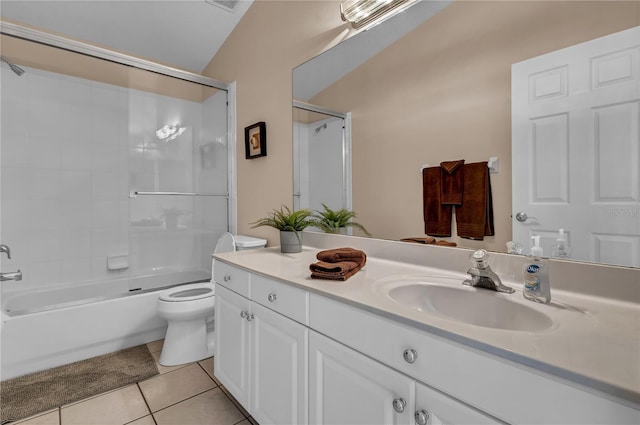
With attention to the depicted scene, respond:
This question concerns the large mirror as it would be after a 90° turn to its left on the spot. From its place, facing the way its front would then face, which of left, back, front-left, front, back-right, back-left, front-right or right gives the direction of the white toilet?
back-right

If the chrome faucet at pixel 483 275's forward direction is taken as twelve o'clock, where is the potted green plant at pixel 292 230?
The potted green plant is roughly at 2 o'clock from the chrome faucet.

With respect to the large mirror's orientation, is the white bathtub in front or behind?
in front

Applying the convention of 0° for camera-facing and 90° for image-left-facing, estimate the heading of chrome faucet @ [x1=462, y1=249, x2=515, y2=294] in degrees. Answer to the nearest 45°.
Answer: approximately 45°

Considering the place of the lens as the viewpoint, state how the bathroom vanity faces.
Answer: facing the viewer and to the left of the viewer

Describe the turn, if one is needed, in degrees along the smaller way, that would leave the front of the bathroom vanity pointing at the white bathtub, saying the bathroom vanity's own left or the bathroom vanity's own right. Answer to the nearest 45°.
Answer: approximately 45° to the bathroom vanity's own right

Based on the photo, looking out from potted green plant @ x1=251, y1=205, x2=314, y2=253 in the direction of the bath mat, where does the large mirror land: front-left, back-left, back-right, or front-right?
back-left

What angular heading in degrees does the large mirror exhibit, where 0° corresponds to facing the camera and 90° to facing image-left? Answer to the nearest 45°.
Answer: approximately 45°

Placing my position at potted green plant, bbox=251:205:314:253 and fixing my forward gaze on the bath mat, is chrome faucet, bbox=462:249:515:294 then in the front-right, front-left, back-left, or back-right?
back-left
